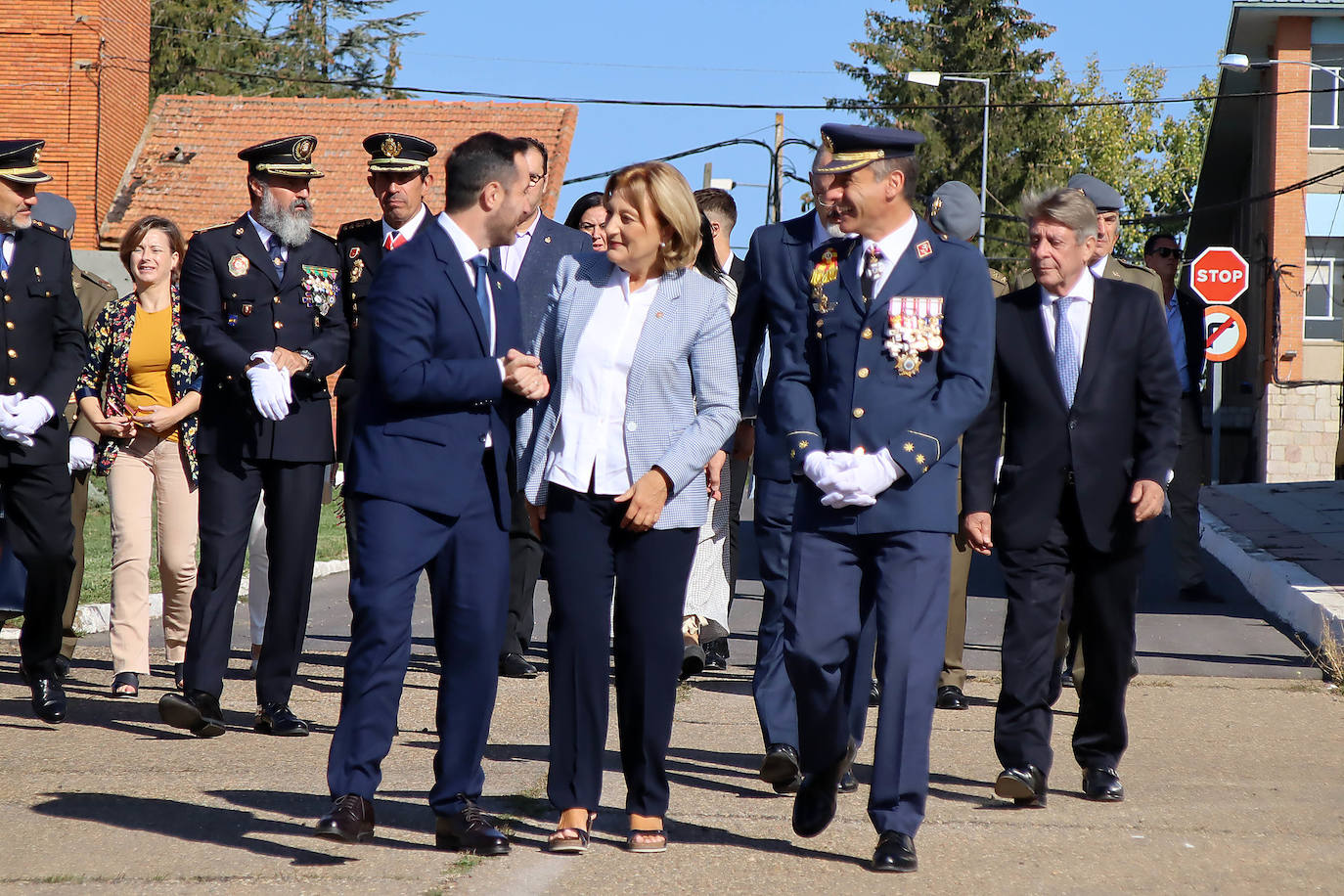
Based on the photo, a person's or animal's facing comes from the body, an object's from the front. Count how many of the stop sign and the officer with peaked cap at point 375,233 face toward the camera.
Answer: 2

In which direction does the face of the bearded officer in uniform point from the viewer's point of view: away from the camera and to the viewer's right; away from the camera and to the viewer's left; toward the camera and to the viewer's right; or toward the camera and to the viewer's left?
toward the camera and to the viewer's right

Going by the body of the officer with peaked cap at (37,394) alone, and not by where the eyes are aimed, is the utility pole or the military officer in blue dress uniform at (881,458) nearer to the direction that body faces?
the military officer in blue dress uniform

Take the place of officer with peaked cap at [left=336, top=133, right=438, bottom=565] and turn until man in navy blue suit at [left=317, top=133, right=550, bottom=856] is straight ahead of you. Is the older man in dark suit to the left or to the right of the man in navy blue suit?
left

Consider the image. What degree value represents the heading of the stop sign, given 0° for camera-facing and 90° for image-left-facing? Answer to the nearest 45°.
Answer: approximately 0°

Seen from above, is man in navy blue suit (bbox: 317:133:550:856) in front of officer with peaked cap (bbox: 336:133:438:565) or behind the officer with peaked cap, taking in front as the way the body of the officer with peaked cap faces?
in front

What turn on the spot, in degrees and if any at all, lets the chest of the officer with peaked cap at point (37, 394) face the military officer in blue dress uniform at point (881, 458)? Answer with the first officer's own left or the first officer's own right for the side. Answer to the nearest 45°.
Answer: approximately 45° to the first officer's own left

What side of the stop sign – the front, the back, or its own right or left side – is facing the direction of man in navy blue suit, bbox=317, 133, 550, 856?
front

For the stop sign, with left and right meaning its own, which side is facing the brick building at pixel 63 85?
right

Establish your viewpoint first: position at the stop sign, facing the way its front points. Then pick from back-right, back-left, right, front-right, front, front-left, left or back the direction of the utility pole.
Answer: back-right

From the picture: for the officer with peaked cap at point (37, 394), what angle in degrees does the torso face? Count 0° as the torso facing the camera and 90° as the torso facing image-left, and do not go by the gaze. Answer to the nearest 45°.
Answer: approximately 0°

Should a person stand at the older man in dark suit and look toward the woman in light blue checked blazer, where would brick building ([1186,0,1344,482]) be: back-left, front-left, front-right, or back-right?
back-right
